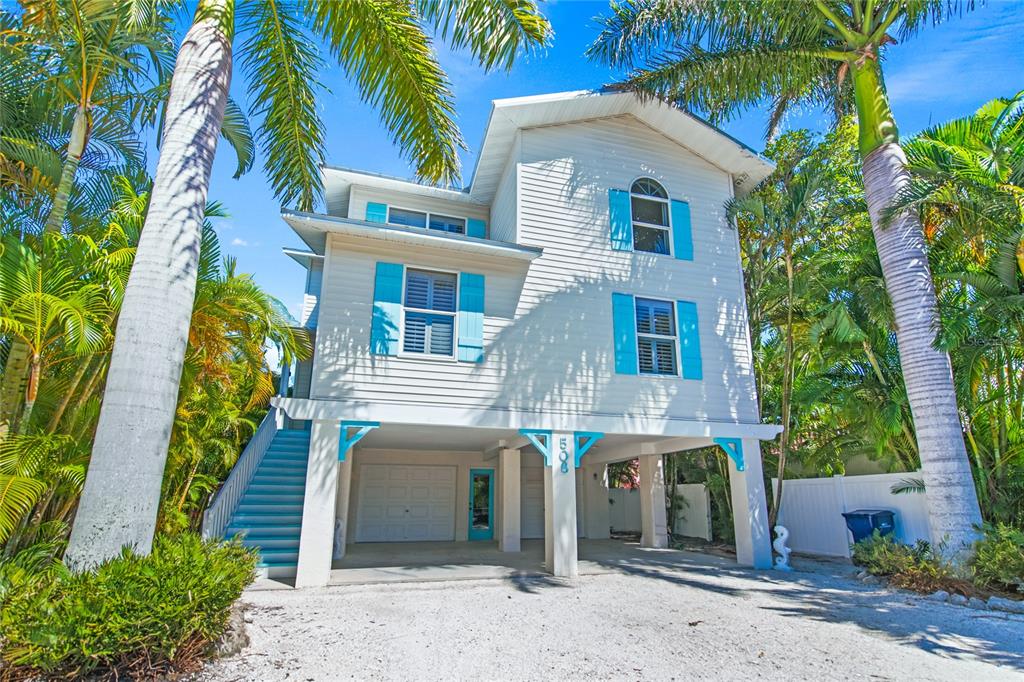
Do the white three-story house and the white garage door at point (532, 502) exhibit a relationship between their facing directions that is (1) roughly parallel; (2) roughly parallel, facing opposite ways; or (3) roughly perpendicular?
roughly parallel

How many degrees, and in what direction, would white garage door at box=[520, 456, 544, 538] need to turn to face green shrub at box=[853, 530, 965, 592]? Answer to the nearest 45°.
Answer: approximately 45° to its left

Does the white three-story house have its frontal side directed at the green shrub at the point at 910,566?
no

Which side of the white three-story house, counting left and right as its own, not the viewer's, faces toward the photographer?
front

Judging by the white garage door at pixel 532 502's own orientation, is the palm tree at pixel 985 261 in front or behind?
in front

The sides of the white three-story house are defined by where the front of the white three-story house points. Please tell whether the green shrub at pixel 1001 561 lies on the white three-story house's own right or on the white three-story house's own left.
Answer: on the white three-story house's own left

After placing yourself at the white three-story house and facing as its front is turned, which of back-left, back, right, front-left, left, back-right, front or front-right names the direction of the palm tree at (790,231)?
left

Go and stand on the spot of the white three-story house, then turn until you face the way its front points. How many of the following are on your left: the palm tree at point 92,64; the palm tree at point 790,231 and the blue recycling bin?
2

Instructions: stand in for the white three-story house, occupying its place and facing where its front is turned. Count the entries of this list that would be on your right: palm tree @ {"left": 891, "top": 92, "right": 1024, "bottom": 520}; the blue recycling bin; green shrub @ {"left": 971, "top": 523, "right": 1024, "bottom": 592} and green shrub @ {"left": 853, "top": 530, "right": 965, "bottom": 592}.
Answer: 0

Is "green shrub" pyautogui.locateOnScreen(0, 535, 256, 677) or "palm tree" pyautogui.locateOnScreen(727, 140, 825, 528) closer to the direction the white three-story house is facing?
the green shrub

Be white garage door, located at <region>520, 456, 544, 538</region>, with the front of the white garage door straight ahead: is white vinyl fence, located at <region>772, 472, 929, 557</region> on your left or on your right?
on your left

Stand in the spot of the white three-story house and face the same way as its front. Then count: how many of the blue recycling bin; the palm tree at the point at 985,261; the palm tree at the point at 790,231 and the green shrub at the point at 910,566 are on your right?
0

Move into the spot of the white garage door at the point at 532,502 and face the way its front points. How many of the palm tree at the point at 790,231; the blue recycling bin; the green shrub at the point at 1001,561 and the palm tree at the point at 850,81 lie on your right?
0

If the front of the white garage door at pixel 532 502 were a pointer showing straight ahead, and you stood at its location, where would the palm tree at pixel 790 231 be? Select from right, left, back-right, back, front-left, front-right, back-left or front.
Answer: front-left

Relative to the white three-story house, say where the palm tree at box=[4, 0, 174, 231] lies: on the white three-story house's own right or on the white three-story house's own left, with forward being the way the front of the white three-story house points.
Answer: on the white three-story house's own right

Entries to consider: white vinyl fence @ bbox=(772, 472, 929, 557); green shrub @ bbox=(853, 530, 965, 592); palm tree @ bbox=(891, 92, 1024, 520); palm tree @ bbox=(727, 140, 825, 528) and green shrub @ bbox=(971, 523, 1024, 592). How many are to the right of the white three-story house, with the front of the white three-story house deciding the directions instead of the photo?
0

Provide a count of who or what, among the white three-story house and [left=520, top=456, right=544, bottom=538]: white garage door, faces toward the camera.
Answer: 2

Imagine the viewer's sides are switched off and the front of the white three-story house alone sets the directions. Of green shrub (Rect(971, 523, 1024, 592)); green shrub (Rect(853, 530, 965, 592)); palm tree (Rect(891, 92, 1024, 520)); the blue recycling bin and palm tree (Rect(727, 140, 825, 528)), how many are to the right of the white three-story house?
0

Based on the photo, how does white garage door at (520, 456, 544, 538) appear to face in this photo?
toward the camera

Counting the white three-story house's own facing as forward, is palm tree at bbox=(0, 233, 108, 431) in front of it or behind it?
in front
